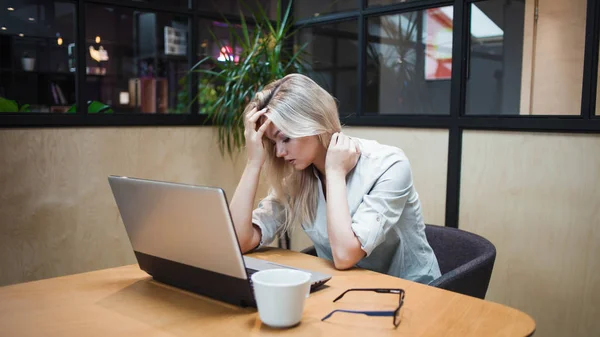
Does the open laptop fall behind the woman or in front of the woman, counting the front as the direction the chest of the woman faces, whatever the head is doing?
in front

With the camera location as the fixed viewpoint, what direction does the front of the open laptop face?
facing away from the viewer and to the right of the viewer

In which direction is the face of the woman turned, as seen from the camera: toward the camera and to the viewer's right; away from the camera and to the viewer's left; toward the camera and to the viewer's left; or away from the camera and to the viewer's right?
toward the camera and to the viewer's left

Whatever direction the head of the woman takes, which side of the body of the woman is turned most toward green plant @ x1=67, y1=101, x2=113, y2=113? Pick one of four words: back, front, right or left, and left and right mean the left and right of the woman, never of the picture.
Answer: right

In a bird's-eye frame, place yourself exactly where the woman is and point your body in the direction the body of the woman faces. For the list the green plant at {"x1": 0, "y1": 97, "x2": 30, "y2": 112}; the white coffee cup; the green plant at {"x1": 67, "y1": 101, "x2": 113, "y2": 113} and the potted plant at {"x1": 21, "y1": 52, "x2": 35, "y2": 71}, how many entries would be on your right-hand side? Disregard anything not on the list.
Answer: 3

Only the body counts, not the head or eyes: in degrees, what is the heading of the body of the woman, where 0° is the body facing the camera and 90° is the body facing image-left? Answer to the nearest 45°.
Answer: approximately 45°

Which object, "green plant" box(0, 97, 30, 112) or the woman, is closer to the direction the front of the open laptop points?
the woman

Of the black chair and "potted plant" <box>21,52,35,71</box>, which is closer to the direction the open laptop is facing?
the black chair

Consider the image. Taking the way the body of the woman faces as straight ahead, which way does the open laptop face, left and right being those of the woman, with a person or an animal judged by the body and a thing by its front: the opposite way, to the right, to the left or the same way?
the opposite way

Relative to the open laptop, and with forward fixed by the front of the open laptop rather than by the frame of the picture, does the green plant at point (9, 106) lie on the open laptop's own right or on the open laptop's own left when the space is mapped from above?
on the open laptop's own left

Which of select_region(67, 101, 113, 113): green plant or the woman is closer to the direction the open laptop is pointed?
the woman
